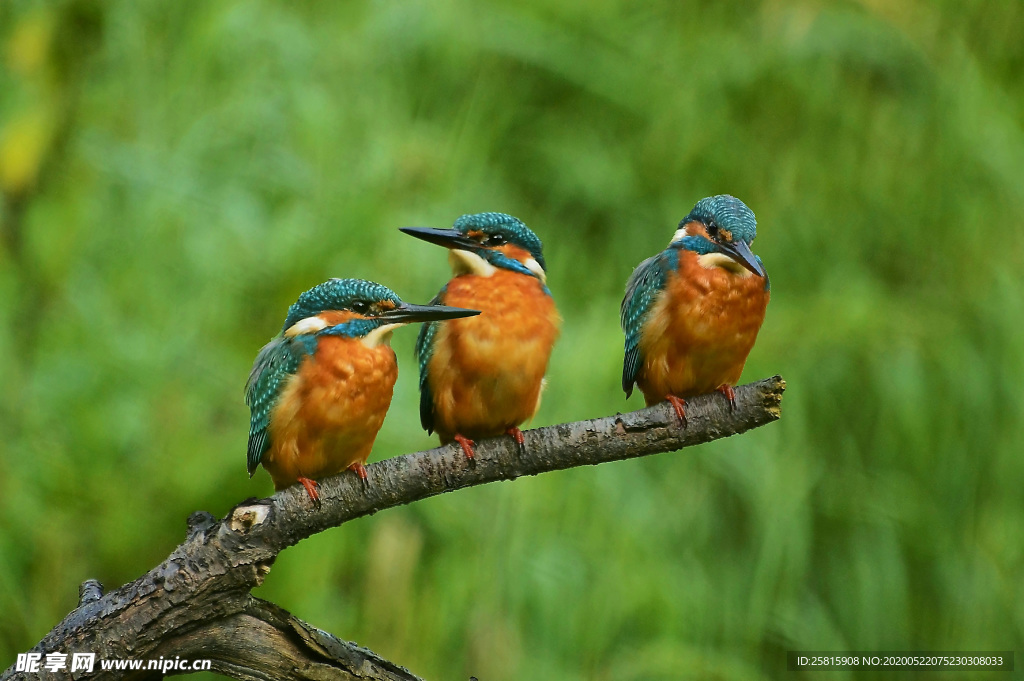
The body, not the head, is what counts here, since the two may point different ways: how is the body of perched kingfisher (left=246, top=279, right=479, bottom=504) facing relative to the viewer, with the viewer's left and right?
facing the viewer and to the right of the viewer

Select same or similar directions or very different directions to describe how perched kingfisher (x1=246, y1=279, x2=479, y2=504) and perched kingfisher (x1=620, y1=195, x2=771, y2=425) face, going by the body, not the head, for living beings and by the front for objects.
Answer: same or similar directions

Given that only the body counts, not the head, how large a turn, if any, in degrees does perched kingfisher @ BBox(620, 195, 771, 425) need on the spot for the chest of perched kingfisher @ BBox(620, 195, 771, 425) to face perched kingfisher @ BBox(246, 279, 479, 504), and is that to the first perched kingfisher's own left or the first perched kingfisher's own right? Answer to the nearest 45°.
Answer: approximately 135° to the first perched kingfisher's own right

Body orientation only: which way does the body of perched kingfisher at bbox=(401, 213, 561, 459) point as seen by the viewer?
toward the camera

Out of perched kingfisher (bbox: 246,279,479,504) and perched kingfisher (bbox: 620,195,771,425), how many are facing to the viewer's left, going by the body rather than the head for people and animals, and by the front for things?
0

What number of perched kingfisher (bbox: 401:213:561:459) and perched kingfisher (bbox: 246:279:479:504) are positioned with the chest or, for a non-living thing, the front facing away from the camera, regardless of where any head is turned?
0
